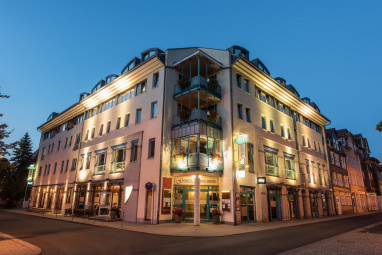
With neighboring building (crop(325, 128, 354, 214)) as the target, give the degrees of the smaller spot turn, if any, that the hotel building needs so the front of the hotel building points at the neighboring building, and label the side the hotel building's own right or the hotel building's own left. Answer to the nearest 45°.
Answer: approximately 135° to the hotel building's own left

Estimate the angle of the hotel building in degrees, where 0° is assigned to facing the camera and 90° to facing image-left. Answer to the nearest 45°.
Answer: approximately 0°
